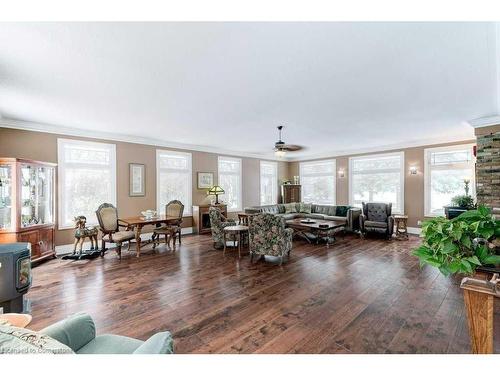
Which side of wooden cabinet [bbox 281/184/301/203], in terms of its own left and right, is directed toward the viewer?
front

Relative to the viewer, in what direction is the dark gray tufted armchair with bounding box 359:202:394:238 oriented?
toward the camera

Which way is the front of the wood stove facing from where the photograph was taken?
facing the viewer and to the right of the viewer

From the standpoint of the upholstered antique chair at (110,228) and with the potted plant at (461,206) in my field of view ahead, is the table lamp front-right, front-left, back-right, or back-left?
front-left

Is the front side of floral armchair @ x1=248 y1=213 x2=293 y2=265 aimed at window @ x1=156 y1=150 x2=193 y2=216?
no

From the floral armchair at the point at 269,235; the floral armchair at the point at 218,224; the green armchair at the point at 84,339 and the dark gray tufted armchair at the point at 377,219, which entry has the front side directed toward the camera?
the dark gray tufted armchair

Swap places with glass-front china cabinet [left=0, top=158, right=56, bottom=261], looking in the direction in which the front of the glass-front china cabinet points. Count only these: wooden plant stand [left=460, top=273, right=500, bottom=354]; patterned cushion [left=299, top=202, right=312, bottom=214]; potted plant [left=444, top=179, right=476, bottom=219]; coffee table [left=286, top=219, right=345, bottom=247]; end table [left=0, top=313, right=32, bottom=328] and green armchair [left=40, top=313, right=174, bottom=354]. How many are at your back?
0

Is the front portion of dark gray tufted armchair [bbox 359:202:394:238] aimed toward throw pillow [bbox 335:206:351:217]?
no

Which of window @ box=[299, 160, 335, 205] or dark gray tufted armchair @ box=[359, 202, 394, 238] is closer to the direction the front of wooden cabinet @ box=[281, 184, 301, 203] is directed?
the dark gray tufted armchair
